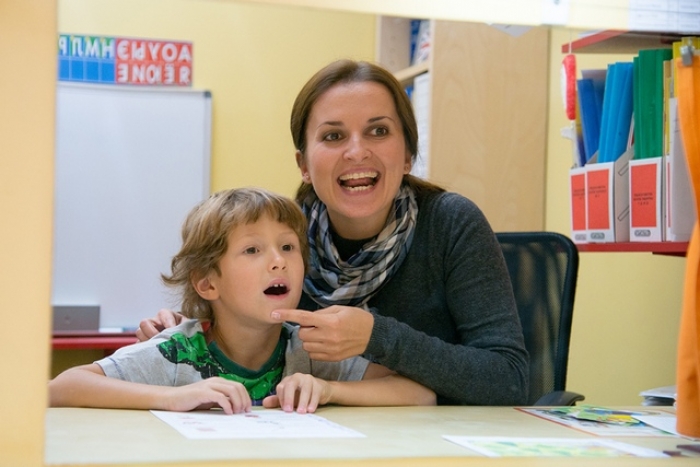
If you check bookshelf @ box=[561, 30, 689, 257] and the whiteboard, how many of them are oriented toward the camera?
2

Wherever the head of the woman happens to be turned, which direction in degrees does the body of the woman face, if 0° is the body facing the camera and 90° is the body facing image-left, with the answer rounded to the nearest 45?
approximately 45°

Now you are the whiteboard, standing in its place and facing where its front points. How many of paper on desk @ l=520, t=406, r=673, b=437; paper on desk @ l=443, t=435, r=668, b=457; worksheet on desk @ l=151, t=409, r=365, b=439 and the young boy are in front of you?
4

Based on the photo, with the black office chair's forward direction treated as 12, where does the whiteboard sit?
The whiteboard is roughly at 3 o'clock from the black office chair.

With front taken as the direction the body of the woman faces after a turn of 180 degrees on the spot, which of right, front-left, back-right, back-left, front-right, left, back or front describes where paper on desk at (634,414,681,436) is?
right

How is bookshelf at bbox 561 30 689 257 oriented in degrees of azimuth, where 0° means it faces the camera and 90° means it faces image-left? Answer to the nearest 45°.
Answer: approximately 0°

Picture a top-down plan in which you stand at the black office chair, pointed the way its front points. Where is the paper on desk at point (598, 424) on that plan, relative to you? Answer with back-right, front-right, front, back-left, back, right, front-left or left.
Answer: front-left

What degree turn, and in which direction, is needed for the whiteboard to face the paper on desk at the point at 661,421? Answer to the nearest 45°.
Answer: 0° — it already faces it

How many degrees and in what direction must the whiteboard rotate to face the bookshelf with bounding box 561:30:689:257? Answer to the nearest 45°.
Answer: approximately 45° to its left

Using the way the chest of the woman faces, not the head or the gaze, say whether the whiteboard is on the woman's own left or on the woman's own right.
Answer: on the woman's own right

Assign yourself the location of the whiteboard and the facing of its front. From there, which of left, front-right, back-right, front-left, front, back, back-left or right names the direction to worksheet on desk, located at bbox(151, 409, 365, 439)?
front

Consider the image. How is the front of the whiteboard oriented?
toward the camera

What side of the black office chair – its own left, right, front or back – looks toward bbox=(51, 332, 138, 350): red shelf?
right

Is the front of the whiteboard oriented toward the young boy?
yes
